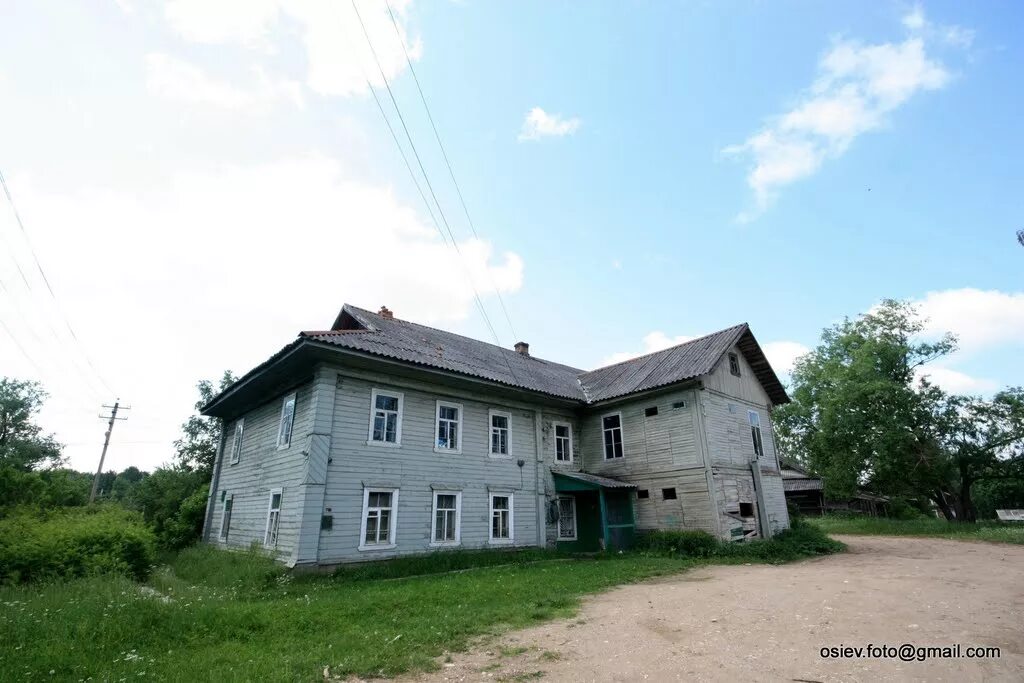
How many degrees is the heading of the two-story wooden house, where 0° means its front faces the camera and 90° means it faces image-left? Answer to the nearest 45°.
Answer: approximately 315°

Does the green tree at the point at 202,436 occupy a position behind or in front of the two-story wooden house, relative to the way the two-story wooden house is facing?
behind

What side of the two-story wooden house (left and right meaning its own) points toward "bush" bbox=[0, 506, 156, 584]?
right

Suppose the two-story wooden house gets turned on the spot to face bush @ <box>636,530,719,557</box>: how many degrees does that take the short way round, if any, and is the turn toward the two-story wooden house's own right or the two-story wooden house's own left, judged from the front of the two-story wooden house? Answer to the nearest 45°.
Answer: approximately 45° to the two-story wooden house's own left

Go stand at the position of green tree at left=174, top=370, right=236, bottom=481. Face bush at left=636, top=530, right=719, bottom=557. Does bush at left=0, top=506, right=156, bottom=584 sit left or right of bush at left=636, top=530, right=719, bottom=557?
right
